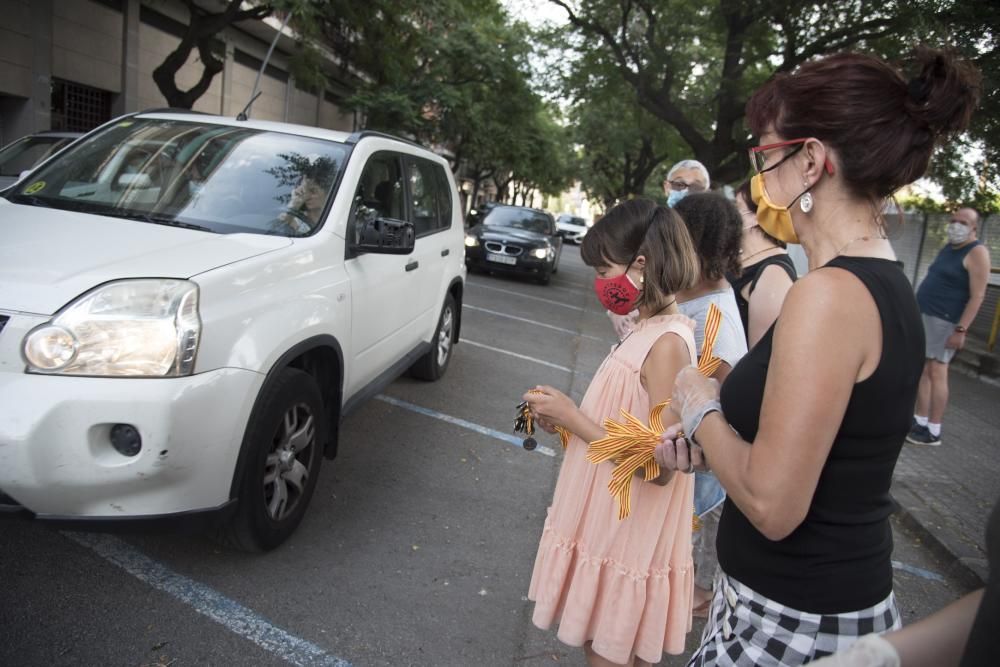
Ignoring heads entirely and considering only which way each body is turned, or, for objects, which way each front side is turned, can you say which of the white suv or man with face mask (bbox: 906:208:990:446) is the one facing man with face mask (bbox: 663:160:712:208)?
man with face mask (bbox: 906:208:990:446)

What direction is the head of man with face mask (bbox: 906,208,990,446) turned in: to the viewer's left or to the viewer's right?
to the viewer's left

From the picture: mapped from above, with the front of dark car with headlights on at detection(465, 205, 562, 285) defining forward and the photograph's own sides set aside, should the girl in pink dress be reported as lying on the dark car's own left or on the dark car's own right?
on the dark car's own left

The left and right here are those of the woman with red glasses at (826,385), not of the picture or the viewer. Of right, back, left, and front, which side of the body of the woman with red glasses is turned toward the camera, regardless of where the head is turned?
left

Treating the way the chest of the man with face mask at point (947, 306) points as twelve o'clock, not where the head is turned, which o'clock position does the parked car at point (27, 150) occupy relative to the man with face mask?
The parked car is roughly at 1 o'clock from the man with face mask.

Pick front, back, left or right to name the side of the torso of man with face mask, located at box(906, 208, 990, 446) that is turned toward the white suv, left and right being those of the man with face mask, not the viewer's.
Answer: front

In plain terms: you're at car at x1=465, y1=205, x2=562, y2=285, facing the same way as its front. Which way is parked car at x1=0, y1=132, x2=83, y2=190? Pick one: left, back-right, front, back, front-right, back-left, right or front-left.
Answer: front

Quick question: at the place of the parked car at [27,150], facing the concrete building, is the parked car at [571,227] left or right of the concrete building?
right

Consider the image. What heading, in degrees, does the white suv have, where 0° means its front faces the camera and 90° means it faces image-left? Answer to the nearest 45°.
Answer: approximately 45°

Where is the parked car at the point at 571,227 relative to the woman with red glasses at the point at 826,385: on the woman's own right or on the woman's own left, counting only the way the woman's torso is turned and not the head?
on the woman's own right

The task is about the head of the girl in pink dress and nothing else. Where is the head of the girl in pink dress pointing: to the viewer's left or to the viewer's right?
to the viewer's left

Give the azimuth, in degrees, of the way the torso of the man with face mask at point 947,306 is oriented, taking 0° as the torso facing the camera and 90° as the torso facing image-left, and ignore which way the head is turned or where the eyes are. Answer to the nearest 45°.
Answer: approximately 45°

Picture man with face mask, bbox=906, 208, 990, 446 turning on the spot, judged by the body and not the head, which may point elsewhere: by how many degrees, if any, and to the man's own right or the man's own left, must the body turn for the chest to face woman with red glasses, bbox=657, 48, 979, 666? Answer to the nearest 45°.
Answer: approximately 45° to the man's own left

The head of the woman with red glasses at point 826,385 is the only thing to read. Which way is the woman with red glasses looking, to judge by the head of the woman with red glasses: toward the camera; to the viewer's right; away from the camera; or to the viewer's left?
to the viewer's left

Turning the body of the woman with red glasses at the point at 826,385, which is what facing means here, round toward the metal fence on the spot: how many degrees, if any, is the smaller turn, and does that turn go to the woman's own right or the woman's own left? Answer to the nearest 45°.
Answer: approximately 90° to the woman's own right

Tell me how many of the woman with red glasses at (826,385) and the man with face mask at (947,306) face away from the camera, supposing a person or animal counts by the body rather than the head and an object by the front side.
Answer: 0

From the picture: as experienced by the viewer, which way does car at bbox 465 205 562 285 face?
facing the viewer and to the left of the viewer

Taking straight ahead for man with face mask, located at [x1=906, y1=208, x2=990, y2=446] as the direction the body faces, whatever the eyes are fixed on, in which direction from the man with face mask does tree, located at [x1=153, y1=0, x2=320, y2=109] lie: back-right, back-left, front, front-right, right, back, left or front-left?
front-right
